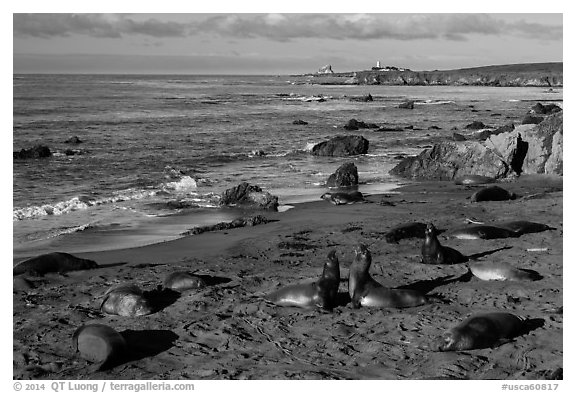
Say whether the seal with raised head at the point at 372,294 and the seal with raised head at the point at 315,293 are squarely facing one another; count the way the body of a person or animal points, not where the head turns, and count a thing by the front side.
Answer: yes

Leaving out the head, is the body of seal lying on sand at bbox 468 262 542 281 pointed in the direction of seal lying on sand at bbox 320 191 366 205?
no

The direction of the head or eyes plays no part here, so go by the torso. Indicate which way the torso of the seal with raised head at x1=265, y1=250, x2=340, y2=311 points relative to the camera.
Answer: to the viewer's right

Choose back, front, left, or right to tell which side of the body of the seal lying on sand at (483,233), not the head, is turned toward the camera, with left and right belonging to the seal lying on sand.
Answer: left

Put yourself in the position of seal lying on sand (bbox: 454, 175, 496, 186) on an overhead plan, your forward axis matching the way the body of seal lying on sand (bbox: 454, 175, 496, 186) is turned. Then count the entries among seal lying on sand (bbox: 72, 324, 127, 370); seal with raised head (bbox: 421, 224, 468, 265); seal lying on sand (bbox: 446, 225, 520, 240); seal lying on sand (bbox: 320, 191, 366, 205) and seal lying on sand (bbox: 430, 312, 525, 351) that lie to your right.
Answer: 0

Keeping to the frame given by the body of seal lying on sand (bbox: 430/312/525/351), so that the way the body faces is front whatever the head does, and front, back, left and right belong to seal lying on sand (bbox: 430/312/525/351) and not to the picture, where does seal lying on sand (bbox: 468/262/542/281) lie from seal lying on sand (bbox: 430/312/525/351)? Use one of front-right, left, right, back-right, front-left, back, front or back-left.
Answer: back-right

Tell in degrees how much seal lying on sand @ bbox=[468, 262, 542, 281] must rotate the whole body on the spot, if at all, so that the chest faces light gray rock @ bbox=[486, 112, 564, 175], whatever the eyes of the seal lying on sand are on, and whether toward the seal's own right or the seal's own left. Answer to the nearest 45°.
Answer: approximately 90° to the seal's own right

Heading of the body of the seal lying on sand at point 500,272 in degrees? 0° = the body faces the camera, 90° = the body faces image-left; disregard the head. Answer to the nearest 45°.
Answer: approximately 90°

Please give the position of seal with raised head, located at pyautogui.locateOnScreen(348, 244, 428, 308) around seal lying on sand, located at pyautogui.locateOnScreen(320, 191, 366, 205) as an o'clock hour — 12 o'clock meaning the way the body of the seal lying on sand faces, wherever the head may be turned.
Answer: The seal with raised head is roughly at 9 o'clock from the seal lying on sand.

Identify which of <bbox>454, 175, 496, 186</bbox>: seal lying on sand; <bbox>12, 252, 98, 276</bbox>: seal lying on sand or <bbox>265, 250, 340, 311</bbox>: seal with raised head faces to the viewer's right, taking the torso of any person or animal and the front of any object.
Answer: the seal with raised head

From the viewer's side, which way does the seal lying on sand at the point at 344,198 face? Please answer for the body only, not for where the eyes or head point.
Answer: to the viewer's left

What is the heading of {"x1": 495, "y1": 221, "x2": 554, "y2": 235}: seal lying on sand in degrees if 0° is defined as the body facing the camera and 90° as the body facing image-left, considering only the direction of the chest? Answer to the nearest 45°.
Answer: approximately 90°

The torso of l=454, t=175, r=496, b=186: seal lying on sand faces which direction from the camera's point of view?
to the viewer's left

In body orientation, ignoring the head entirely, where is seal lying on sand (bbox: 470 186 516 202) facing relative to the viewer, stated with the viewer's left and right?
facing to the left of the viewer
